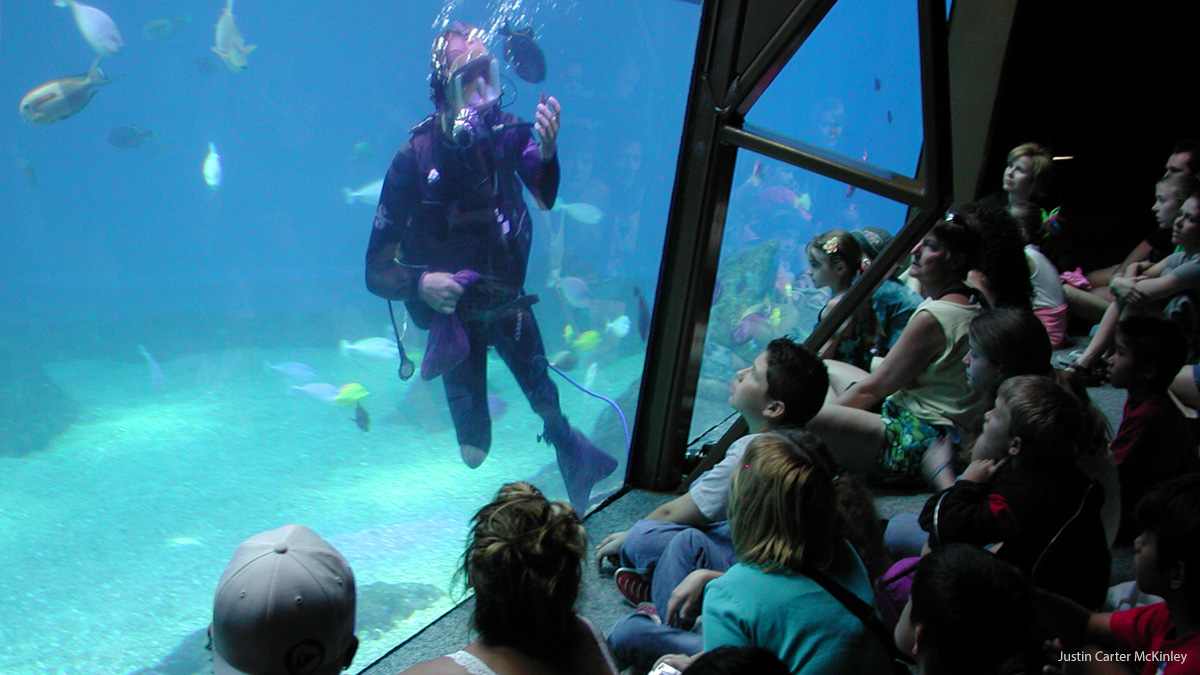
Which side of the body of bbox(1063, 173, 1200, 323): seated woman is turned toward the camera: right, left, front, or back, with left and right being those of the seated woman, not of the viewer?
left

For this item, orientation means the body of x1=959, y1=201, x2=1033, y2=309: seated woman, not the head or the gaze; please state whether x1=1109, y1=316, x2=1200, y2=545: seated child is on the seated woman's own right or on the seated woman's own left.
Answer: on the seated woman's own left

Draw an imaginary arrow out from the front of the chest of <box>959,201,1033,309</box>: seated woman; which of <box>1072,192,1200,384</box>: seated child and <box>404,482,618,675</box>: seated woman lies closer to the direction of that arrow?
the seated woman

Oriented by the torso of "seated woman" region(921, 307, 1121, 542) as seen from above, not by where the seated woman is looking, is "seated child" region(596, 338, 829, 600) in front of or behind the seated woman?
in front

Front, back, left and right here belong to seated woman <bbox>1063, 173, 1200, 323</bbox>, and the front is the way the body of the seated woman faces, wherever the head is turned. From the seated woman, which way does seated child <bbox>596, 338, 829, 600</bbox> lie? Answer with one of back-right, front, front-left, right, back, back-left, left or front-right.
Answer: left

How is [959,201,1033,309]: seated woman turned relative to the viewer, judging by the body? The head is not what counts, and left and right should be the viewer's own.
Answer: facing to the left of the viewer

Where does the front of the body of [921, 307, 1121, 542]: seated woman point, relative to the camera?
to the viewer's left

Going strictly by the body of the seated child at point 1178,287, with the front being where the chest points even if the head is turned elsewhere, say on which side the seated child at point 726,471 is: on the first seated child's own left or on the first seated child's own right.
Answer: on the first seated child's own left

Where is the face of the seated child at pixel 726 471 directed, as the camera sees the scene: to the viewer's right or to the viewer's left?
to the viewer's left

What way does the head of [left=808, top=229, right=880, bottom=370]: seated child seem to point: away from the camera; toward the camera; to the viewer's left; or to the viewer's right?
to the viewer's left

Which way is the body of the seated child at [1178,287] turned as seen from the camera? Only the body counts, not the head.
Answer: to the viewer's left

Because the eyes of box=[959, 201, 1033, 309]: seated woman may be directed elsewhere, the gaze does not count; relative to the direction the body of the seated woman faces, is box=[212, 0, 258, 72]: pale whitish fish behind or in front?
in front

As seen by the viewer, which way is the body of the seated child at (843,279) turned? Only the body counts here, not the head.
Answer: to the viewer's left

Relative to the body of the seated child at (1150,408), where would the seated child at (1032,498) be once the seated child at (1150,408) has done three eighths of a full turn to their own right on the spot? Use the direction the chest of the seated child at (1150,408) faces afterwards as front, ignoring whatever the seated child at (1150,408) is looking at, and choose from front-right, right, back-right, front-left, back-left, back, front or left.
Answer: back-right

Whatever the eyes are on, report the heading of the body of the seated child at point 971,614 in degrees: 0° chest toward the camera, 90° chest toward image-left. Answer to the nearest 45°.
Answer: approximately 135°

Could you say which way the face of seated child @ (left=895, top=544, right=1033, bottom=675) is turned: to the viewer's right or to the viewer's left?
to the viewer's left

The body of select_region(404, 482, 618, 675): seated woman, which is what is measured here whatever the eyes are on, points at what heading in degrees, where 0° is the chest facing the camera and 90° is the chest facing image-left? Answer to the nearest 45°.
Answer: approximately 180°

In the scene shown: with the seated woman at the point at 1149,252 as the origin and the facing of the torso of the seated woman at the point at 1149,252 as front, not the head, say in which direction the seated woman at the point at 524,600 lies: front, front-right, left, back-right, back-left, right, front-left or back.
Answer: left
